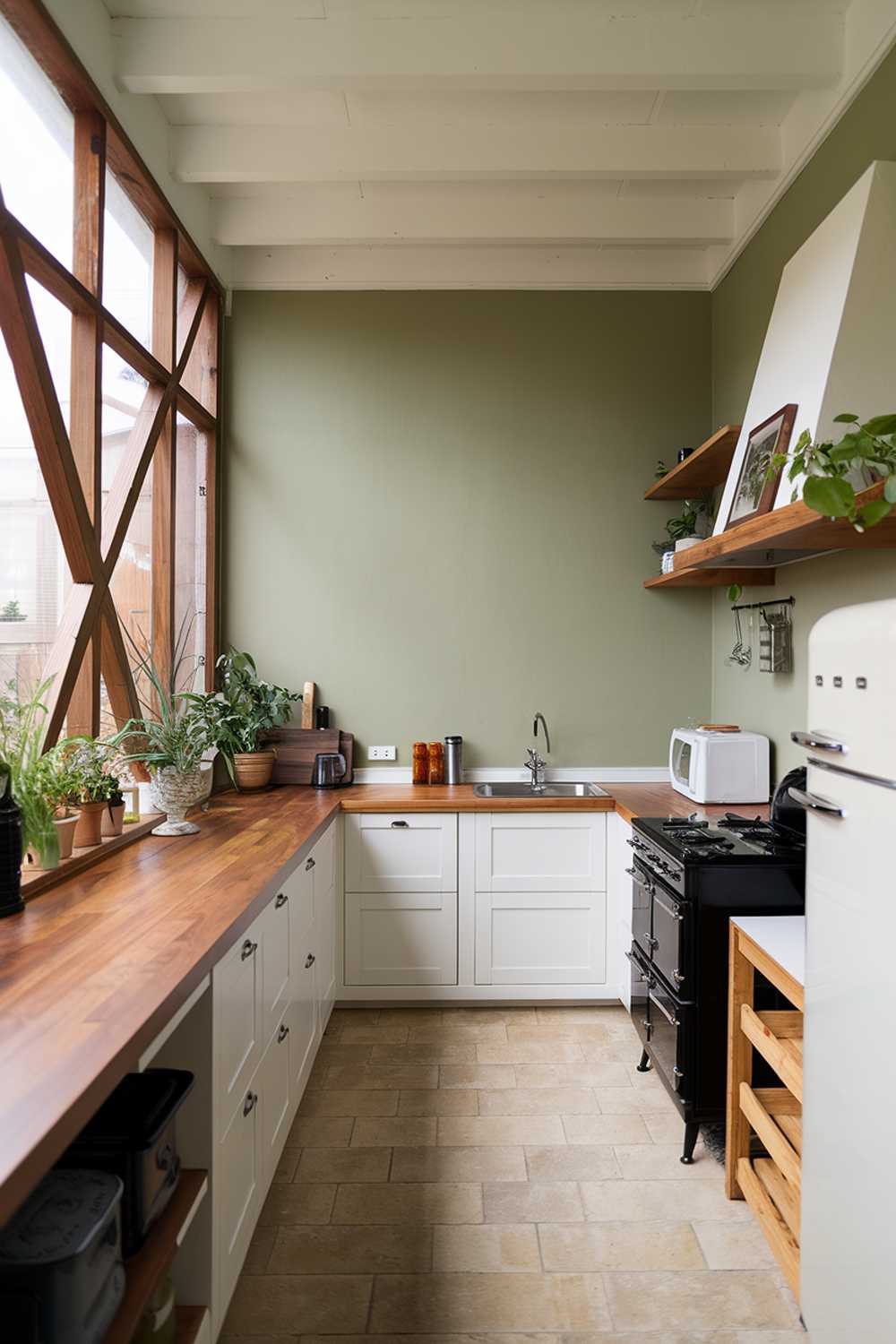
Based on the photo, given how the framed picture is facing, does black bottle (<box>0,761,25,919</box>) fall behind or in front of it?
in front

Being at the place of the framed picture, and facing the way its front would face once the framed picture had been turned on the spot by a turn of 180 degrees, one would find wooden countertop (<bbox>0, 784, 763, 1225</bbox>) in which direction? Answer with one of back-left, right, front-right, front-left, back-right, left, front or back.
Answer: back

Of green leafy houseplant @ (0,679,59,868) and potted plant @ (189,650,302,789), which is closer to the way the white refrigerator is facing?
the green leafy houseplant

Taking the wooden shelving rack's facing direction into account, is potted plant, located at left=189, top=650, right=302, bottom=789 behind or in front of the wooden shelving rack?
in front

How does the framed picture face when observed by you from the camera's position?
facing the viewer and to the left of the viewer

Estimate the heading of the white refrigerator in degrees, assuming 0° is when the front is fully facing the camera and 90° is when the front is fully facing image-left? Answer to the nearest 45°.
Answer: approximately 45°

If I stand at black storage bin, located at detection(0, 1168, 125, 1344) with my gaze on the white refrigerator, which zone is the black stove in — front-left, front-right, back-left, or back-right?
front-left

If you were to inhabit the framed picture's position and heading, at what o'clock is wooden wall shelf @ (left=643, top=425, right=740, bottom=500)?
The wooden wall shelf is roughly at 4 o'clock from the framed picture.

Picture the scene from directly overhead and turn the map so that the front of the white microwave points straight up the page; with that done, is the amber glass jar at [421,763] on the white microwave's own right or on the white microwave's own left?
on the white microwave's own right

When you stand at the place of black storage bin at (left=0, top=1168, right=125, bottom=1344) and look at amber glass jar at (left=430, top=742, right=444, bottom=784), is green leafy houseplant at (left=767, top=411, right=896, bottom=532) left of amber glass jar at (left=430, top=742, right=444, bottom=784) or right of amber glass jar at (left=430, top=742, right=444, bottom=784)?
right

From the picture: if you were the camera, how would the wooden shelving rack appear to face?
facing to the left of the viewer

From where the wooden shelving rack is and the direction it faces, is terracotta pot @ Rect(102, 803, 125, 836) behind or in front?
in front

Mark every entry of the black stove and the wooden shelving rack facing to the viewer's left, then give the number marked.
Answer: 2

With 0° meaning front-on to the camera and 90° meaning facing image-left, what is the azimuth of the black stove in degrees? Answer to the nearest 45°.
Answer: approximately 90°

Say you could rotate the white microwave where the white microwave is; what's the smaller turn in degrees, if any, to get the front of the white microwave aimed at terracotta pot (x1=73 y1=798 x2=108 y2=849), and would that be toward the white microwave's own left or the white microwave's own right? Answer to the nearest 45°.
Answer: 0° — it already faces it
